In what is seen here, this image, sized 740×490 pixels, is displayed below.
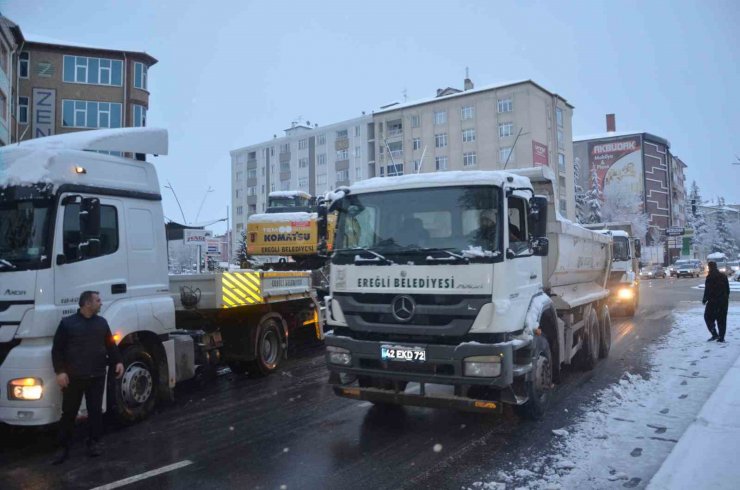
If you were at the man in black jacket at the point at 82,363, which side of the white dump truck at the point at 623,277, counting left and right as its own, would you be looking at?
front

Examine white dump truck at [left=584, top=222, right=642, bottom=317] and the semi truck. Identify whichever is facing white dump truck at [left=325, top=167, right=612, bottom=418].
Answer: white dump truck at [left=584, top=222, right=642, bottom=317]

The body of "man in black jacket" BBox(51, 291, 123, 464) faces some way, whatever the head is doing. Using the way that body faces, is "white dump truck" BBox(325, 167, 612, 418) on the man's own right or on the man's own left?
on the man's own left

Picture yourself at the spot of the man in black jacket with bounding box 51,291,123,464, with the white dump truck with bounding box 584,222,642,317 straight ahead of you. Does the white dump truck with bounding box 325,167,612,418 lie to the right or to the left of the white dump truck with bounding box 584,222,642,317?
right

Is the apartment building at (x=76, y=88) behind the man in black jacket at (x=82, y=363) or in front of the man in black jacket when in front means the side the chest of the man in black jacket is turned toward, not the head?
behind

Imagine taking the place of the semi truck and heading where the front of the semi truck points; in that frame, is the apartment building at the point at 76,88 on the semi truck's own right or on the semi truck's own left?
on the semi truck's own right

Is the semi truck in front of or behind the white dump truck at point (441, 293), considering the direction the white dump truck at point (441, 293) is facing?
in front

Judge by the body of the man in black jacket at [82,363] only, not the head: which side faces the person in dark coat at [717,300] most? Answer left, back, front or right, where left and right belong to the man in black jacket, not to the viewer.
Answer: left

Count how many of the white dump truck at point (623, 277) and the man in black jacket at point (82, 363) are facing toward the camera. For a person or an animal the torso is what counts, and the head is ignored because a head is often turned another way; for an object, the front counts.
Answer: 2

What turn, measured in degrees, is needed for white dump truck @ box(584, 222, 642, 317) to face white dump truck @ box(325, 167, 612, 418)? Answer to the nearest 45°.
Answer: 0° — it already faces it

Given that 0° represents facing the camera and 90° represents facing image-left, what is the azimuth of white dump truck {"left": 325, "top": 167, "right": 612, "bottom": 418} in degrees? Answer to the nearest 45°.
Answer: approximately 45°

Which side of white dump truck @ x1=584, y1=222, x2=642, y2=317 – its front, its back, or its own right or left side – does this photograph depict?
front

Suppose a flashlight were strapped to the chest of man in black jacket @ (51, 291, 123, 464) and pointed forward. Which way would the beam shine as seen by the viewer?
toward the camera

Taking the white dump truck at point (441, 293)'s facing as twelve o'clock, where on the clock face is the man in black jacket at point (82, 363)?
The man in black jacket is roughly at 1 o'clock from the white dump truck.

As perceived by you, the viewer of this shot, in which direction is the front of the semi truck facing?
facing the viewer and to the left of the viewer
